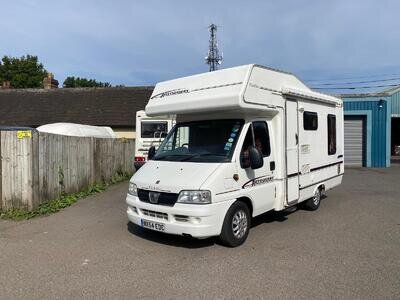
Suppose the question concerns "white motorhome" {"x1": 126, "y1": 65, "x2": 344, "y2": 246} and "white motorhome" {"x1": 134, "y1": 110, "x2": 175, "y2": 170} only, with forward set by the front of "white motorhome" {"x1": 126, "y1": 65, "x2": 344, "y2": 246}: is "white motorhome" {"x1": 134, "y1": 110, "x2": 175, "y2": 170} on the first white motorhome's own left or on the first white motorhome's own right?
on the first white motorhome's own right

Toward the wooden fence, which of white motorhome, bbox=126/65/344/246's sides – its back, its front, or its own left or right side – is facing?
right

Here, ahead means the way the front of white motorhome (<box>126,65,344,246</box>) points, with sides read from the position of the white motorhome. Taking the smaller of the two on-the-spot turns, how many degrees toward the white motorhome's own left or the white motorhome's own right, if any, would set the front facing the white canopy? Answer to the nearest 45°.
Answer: approximately 90° to the white motorhome's own right

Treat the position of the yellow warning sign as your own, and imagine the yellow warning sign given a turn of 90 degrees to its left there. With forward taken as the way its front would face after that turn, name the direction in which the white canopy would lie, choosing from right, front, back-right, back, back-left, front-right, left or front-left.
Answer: left

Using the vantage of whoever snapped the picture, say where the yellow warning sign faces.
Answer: facing the viewer

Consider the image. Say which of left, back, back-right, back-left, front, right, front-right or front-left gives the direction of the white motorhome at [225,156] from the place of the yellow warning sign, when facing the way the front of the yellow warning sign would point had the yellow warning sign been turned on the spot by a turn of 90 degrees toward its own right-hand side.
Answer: back-left

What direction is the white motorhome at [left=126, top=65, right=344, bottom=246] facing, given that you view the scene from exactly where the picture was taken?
facing the viewer and to the left of the viewer
